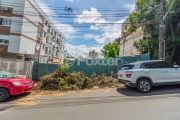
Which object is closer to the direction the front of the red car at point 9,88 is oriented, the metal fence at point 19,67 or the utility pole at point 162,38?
the utility pole

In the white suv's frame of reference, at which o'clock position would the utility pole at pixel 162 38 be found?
The utility pole is roughly at 11 o'clock from the white suv.

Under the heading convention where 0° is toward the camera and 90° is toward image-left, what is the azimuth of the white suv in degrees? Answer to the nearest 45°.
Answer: approximately 225°

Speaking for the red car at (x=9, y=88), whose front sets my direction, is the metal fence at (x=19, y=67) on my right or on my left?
on my left

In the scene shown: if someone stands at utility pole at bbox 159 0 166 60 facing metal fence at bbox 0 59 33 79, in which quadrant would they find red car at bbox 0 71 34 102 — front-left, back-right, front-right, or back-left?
front-left

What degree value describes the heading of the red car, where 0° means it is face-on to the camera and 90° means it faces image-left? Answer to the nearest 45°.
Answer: approximately 315°

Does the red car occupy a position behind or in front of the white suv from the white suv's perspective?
behind

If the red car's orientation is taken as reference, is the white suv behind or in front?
in front
